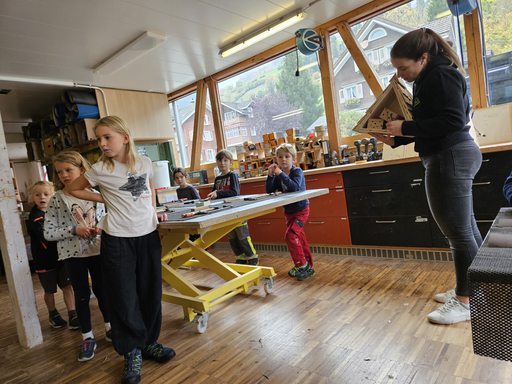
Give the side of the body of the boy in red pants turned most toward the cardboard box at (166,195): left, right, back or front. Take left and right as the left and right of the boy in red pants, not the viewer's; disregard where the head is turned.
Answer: right

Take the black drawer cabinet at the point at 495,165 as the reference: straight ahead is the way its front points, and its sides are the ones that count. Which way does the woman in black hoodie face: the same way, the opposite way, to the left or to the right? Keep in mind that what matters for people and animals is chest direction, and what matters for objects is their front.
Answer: to the right

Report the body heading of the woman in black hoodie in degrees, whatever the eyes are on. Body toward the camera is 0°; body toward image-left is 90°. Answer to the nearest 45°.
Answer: approximately 90°

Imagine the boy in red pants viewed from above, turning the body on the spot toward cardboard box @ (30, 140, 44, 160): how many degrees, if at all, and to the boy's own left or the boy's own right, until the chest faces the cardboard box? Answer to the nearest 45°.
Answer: approximately 90° to the boy's own right

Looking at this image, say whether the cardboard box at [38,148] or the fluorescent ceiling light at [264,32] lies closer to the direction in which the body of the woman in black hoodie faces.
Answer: the cardboard box

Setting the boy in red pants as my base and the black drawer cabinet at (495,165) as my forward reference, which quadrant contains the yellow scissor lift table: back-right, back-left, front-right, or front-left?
back-right

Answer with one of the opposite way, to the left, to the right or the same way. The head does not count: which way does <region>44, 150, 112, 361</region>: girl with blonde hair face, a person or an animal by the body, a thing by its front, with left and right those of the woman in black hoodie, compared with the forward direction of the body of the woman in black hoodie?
the opposite way

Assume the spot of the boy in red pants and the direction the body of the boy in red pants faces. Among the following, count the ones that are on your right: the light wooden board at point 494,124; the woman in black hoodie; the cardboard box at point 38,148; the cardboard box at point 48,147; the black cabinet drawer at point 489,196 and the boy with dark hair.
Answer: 3

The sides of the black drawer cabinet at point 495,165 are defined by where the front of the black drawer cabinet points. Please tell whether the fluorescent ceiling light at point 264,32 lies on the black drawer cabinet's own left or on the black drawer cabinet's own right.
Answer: on the black drawer cabinet's own right

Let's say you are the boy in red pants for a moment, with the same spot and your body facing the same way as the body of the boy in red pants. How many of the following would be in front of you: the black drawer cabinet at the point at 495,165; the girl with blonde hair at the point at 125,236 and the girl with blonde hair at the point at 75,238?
2

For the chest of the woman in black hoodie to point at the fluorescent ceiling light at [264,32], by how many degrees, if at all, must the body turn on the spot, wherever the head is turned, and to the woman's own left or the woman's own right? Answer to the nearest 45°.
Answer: approximately 45° to the woman's own right
